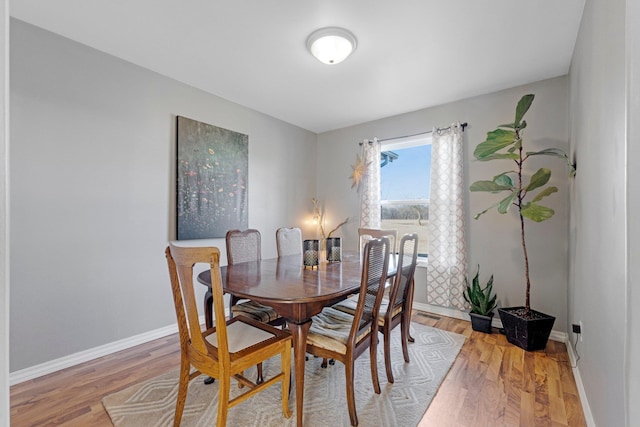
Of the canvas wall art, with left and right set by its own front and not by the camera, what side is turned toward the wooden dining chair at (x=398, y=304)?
front

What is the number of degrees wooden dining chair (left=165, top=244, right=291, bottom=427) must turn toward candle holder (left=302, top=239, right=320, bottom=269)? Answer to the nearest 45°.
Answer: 0° — it already faces it

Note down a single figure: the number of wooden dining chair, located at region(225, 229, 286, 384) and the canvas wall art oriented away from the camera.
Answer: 0

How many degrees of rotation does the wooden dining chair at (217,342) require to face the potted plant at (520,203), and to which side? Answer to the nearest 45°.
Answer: approximately 45° to its right

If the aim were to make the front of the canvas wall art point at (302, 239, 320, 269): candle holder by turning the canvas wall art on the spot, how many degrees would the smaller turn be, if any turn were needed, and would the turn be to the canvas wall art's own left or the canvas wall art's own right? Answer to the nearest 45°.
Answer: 0° — it already faces it

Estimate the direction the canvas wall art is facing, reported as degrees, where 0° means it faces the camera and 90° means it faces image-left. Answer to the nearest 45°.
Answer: approximately 315°

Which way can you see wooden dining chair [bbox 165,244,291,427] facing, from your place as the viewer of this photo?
facing away from the viewer and to the right of the viewer

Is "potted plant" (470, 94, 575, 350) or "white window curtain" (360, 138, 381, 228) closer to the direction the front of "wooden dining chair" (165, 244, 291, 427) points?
the white window curtain

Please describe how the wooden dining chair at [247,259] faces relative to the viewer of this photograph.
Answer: facing the viewer and to the right of the viewer

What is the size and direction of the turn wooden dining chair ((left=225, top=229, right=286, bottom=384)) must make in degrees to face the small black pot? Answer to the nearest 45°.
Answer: approximately 45° to its left

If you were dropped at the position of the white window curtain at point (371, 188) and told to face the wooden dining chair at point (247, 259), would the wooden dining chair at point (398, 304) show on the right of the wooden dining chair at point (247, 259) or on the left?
left

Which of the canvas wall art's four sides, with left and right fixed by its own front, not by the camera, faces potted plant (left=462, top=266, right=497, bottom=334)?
front
